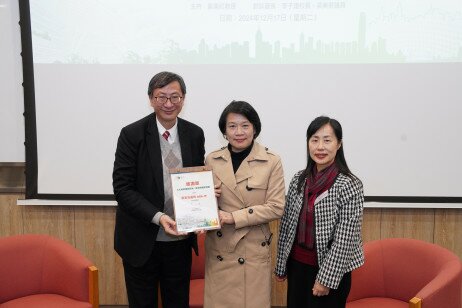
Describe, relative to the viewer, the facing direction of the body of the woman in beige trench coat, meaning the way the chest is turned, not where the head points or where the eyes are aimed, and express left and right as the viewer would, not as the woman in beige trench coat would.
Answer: facing the viewer

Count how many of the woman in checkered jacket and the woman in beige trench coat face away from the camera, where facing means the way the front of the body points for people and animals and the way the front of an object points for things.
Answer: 0

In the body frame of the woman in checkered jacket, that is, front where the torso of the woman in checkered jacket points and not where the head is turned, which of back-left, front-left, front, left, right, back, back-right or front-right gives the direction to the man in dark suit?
front-right

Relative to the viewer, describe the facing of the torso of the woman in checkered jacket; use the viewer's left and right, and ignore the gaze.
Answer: facing the viewer and to the left of the viewer
